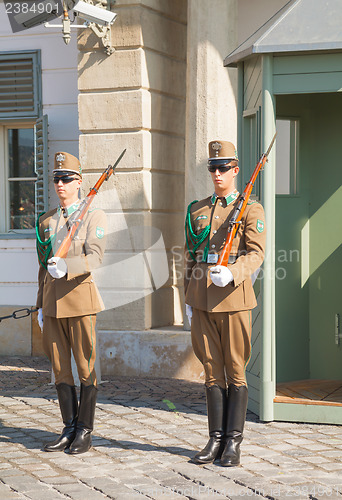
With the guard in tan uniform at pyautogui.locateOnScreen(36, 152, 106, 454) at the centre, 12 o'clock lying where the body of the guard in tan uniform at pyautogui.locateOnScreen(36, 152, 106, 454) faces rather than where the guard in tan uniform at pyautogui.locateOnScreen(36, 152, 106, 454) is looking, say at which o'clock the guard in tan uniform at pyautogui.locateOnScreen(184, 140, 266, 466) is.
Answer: the guard in tan uniform at pyautogui.locateOnScreen(184, 140, 266, 466) is roughly at 8 o'clock from the guard in tan uniform at pyautogui.locateOnScreen(36, 152, 106, 454).

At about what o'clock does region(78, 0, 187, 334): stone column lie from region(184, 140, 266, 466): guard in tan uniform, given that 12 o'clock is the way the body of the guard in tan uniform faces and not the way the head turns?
The stone column is roughly at 4 o'clock from the guard in tan uniform.

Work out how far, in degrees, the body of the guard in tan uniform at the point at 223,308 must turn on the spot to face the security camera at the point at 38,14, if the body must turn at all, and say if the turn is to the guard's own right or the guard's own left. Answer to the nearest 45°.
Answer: approximately 90° to the guard's own right

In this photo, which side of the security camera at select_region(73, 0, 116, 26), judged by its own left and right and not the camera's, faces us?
right

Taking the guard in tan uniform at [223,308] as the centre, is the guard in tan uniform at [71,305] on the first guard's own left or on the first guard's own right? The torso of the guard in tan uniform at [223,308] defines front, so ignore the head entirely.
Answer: on the first guard's own right

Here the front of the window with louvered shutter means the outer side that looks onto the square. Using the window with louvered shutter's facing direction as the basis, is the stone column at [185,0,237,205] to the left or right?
on its left

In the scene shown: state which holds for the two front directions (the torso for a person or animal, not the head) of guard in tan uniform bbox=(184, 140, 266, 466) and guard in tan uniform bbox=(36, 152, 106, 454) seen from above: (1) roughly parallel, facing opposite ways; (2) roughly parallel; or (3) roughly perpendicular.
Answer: roughly parallel

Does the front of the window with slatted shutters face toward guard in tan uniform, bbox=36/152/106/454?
yes

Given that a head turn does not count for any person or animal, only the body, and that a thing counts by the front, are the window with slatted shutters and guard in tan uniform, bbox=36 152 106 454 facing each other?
no

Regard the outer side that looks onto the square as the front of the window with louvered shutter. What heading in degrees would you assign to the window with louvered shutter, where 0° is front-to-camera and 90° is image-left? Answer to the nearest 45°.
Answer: approximately 0°

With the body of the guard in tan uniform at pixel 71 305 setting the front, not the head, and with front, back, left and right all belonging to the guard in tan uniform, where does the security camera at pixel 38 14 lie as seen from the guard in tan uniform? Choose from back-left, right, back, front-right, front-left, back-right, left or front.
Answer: back-right
